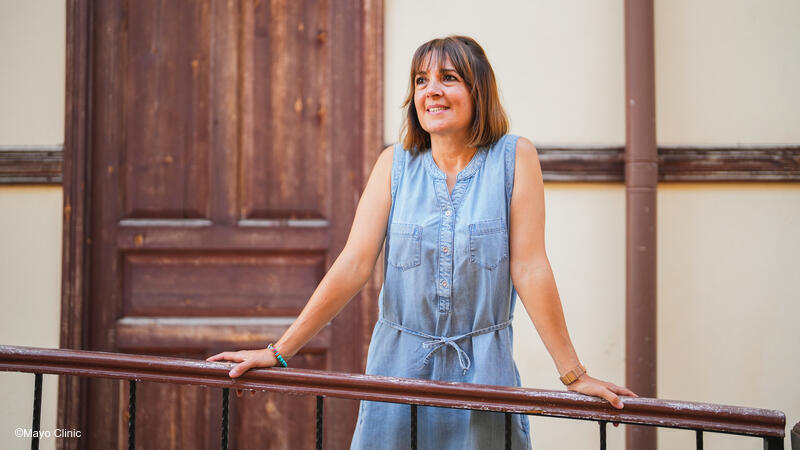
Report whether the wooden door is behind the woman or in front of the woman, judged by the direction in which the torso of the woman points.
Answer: behind

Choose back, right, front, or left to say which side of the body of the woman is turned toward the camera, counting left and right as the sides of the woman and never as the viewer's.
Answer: front

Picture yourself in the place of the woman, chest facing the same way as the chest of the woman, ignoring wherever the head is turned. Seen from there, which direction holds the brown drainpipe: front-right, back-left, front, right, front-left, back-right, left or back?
back-left

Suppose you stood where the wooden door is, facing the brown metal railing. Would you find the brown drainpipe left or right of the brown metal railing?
left
